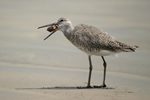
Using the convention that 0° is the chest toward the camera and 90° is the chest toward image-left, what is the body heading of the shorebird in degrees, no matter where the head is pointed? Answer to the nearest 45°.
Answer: approximately 90°
